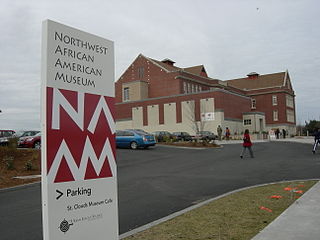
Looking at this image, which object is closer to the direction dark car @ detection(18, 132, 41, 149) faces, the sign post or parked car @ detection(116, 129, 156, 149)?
the sign post

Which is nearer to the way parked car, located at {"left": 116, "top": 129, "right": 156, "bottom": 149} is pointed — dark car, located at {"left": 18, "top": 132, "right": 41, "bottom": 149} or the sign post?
the dark car

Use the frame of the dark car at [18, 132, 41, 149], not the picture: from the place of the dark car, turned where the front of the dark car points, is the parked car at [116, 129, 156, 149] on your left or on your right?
on your left

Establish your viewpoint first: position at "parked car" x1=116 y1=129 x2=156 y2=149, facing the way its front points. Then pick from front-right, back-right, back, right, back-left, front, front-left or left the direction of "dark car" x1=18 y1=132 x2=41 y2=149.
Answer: front-left

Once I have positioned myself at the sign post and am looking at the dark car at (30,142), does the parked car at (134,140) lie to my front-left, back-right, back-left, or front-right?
front-right

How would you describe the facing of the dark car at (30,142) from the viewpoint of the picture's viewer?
facing the viewer and to the left of the viewer

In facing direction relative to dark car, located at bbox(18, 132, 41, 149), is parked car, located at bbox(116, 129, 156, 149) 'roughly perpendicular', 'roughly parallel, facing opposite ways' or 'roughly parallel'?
roughly perpendicular

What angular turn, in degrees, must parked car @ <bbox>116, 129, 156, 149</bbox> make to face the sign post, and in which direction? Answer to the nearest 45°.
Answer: approximately 135° to its left

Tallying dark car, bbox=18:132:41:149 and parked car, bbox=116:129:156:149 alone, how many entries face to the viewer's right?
0

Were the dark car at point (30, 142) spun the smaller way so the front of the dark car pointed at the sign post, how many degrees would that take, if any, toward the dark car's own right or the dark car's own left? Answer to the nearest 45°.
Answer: approximately 45° to the dark car's own left

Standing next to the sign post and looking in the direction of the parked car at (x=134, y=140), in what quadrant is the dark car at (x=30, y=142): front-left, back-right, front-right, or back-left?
front-left

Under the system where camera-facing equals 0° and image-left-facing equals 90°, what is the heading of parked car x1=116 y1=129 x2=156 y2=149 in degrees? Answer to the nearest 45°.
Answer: approximately 135°
